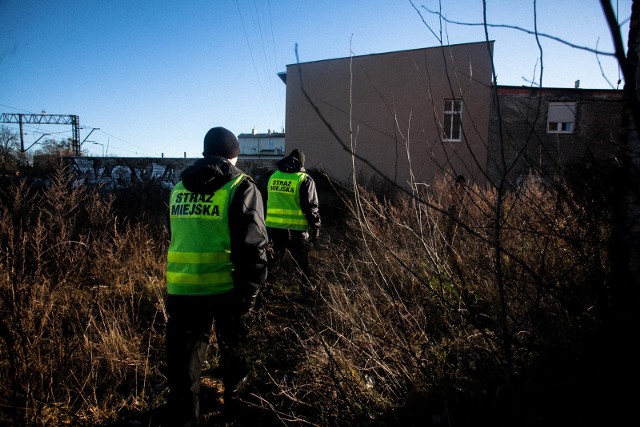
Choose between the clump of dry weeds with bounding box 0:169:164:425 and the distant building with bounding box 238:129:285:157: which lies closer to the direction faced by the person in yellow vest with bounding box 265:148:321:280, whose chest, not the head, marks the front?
the distant building

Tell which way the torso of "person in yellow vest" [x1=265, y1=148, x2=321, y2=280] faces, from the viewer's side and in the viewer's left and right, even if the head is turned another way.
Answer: facing away from the viewer and to the right of the viewer

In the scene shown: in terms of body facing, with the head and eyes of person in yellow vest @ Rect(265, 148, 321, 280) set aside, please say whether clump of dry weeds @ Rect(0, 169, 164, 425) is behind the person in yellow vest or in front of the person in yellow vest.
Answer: behind

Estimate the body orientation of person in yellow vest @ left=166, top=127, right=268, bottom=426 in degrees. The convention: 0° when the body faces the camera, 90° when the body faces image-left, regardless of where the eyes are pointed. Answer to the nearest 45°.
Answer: approximately 225°

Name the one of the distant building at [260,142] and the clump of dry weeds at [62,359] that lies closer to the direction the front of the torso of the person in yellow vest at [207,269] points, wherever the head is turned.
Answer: the distant building

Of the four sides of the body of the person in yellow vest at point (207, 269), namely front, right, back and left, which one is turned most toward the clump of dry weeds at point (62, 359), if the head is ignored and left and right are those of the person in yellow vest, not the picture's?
left
